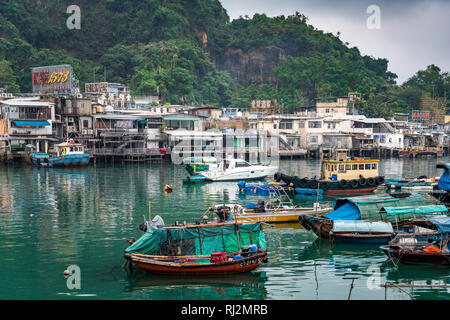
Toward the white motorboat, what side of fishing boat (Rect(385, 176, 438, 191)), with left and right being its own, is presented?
front

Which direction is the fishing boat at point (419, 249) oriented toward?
to the viewer's left

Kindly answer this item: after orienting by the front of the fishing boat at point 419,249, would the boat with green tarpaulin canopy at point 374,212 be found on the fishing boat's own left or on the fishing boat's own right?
on the fishing boat's own right

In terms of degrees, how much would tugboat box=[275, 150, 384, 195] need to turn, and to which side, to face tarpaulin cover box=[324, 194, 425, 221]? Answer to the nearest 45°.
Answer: approximately 90° to its left

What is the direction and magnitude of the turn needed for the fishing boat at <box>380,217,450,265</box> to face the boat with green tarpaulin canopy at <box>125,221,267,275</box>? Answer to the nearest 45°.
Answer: approximately 45° to its left

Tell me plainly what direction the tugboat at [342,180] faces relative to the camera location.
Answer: facing to the left of the viewer

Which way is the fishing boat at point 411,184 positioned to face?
to the viewer's left
